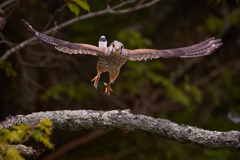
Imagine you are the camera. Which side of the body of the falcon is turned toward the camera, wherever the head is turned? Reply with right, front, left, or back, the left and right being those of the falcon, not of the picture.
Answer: front
